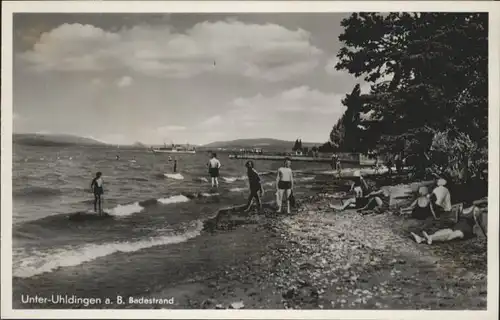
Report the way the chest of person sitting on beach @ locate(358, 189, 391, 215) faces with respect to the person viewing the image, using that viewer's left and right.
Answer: facing to the left of the viewer

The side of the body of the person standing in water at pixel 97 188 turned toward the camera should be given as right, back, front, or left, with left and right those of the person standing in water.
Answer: back

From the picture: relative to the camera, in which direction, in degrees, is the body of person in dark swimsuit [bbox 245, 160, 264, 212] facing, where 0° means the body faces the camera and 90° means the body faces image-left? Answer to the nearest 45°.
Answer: approximately 90°

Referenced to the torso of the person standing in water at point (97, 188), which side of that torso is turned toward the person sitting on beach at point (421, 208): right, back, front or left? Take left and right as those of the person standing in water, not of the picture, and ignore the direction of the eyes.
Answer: right
